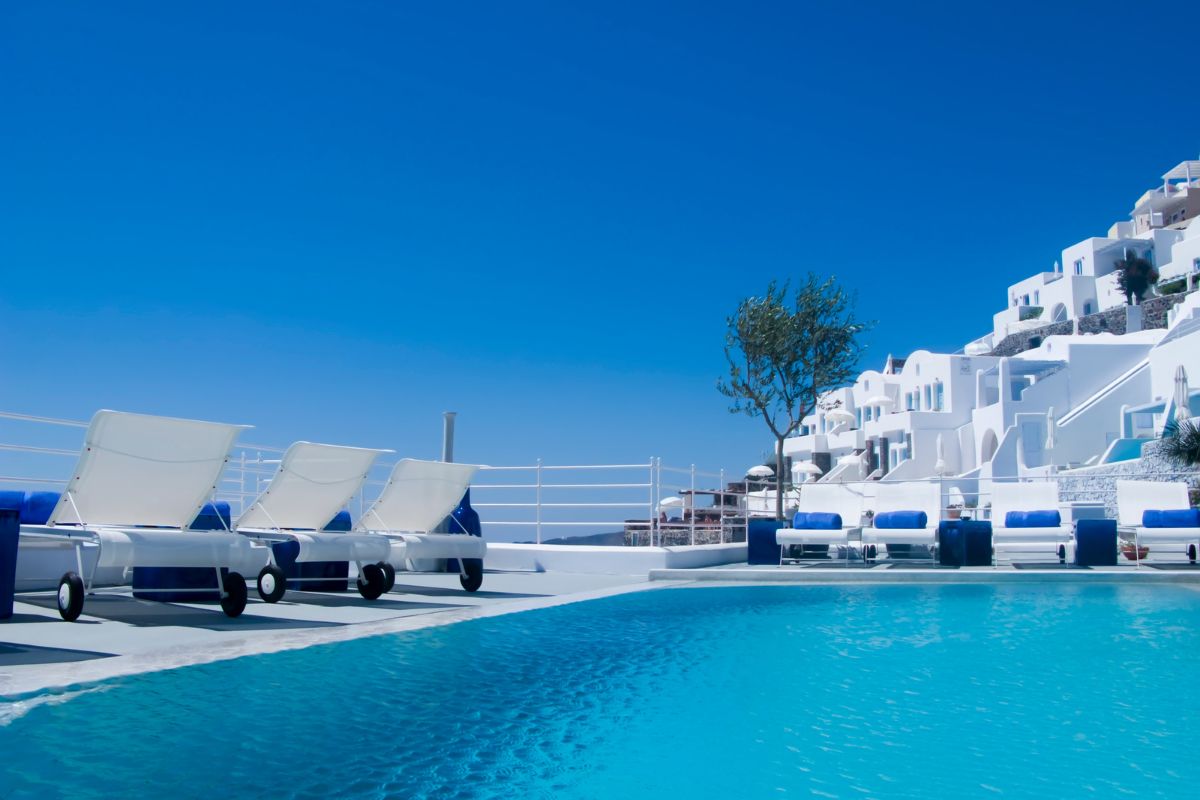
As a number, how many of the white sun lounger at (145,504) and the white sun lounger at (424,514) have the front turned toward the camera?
0

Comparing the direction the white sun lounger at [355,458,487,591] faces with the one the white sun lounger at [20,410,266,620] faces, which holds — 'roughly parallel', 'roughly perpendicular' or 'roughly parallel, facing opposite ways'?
roughly parallel

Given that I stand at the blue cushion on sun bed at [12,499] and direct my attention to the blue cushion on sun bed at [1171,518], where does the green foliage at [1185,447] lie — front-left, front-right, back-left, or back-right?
front-left
